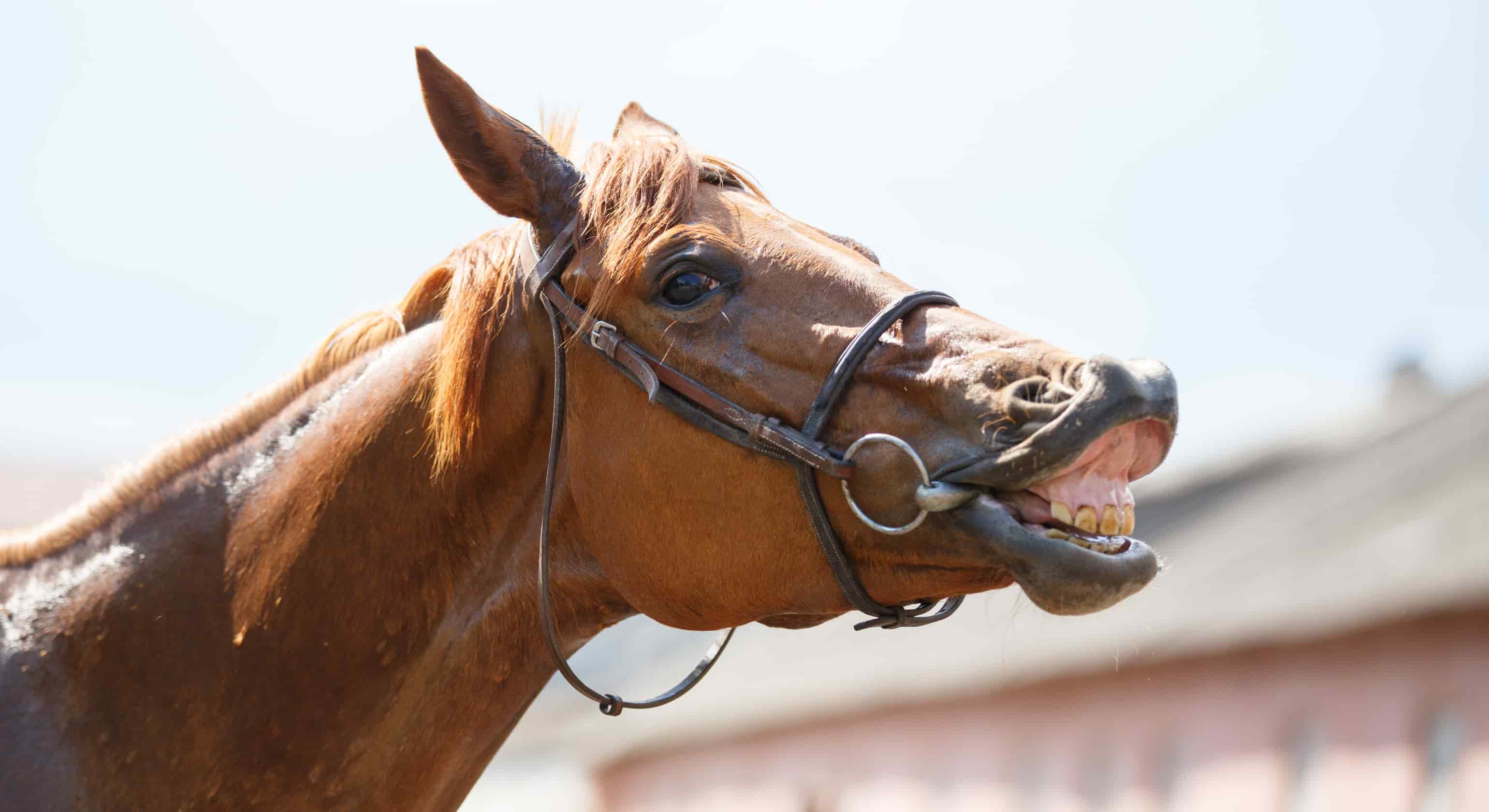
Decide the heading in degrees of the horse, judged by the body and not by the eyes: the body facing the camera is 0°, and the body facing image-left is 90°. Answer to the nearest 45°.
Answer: approximately 270°

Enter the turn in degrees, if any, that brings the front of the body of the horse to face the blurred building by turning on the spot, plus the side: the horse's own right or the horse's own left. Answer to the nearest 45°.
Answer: approximately 45° to the horse's own left
